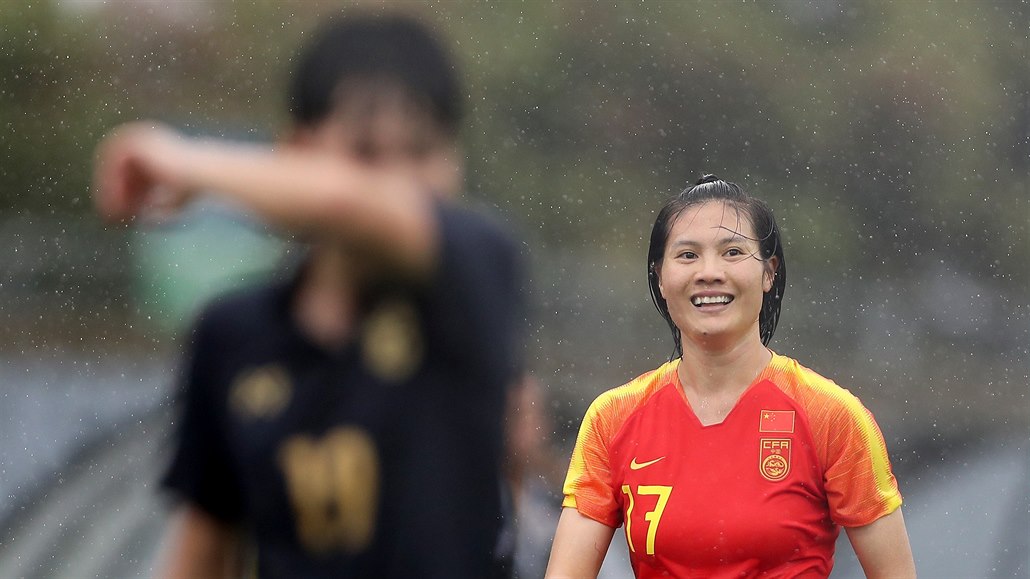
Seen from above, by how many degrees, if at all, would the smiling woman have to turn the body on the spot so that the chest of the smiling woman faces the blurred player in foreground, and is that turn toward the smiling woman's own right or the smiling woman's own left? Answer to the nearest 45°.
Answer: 0° — they already face them

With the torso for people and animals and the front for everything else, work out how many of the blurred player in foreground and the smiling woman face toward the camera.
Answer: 2

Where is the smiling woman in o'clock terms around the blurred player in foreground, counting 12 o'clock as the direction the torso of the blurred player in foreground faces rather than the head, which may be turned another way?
The smiling woman is roughly at 7 o'clock from the blurred player in foreground.

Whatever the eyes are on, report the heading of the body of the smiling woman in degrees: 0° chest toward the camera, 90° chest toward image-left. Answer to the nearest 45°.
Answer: approximately 0°

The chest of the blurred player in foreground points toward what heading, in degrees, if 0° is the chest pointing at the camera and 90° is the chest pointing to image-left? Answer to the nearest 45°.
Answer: approximately 0°
